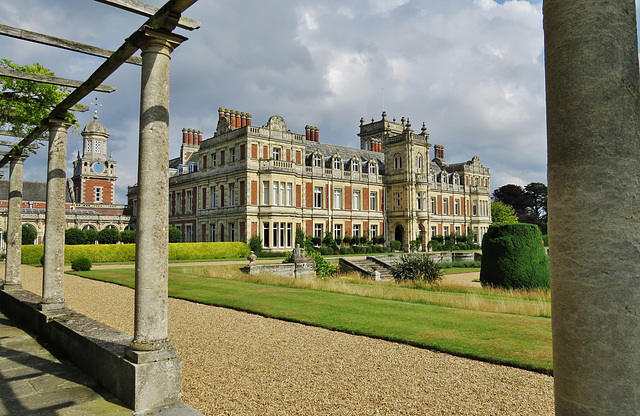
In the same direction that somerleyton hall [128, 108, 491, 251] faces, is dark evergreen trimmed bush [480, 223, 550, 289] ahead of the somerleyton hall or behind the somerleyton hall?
ahead

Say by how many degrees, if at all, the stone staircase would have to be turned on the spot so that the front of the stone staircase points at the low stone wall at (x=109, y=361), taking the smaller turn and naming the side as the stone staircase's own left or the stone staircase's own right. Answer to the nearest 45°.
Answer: approximately 45° to the stone staircase's own right

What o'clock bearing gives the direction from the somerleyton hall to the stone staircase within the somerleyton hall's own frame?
The stone staircase is roughly at 1 o'clock from the somerleyton hall.

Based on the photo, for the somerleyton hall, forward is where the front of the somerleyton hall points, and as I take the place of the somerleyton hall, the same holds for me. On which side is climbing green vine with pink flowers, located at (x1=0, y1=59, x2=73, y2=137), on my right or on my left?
on my right

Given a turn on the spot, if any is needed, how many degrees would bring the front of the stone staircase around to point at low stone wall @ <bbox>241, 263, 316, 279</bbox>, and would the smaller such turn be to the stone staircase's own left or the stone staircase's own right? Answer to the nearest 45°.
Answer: approximately 90° to the stone staircase's own right

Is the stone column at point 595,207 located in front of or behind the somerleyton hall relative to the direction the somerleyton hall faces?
in front

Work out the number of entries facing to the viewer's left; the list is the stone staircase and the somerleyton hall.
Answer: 0
